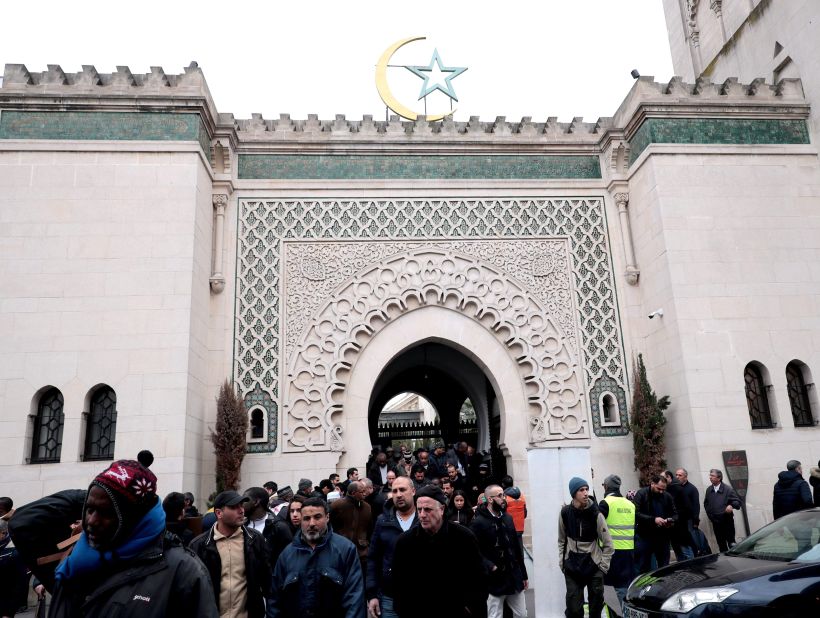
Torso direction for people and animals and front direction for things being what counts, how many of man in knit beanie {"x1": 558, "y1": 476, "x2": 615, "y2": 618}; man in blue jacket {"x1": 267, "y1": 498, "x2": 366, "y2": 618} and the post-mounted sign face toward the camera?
3

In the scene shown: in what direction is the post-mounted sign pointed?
toward the camera

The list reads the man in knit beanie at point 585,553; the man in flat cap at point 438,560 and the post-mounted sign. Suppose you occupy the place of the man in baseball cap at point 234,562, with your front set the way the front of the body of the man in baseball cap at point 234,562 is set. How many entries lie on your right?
0

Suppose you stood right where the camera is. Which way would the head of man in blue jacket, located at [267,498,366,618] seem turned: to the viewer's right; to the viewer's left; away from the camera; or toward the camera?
toward the camera

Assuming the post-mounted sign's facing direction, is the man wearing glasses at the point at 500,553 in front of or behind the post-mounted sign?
in front

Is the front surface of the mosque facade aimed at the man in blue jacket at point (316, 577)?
yes

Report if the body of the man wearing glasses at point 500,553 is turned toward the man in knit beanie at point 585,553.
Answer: no

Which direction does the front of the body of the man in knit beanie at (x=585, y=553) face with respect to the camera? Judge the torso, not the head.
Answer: toward the camera

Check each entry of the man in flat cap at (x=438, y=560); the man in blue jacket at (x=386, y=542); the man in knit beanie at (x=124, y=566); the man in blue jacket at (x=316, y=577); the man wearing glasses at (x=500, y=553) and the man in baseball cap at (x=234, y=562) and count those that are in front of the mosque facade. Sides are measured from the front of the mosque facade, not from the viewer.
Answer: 6

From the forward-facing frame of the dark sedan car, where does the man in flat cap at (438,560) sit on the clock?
The man in flat cap is roughly at 12 o'clock from the dark sedan car.

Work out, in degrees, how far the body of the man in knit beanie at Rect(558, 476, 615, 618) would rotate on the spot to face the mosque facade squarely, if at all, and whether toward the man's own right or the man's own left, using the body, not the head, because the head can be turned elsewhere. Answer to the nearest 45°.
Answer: approximately 135° to the man's own right

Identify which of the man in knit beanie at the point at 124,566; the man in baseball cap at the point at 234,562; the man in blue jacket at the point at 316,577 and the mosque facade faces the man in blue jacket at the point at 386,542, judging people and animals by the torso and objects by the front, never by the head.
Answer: the mosque facade

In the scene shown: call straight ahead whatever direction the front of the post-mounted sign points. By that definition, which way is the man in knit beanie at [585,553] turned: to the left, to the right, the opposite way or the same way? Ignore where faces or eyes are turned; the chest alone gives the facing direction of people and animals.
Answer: the same way

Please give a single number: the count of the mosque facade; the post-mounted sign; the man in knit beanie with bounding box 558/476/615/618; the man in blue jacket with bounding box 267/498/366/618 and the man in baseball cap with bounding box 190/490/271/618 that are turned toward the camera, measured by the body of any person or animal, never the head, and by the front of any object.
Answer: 5

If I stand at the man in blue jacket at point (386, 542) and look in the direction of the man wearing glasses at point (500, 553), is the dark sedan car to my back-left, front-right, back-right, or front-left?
front-right

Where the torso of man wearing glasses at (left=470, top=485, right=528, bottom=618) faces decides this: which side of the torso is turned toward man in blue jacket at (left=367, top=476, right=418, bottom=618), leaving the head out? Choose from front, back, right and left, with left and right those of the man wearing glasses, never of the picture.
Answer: right

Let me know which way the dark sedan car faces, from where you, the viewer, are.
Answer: facing the viewer and to the left of the viewer

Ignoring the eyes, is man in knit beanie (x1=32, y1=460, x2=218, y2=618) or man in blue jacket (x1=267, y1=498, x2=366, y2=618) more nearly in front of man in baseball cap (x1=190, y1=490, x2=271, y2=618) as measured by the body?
the man in knit beanie

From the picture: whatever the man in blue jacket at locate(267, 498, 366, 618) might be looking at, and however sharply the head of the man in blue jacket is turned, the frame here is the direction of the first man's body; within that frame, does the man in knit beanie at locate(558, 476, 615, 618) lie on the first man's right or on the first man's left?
on the first man's left

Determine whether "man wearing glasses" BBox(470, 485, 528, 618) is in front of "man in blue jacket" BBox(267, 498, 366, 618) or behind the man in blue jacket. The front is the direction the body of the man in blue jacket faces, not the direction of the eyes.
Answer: behind
